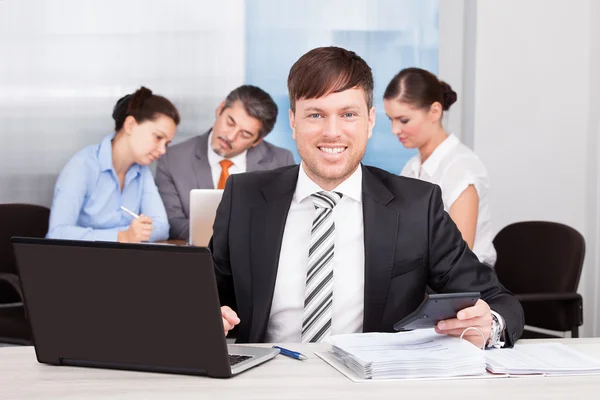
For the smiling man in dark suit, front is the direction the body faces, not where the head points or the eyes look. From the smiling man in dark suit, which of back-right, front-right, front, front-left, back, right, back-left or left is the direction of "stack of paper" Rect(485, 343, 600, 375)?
front-left

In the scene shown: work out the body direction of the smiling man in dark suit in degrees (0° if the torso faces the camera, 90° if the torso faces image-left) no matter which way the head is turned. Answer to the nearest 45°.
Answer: approximately 0°

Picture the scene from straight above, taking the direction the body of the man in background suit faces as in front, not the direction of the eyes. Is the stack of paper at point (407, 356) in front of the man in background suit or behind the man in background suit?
in front

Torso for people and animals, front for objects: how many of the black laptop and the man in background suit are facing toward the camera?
1

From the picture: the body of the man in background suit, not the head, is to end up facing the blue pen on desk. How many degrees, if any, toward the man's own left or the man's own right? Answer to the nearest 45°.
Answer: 0° — they already face it

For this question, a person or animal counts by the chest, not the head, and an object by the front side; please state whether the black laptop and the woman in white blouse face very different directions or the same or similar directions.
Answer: very different directions

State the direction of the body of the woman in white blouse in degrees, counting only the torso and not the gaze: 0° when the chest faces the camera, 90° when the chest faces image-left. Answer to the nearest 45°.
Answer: approximately 45°

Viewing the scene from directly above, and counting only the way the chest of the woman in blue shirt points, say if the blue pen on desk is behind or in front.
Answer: in front

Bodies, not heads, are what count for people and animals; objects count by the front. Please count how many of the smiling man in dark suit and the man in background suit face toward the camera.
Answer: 2

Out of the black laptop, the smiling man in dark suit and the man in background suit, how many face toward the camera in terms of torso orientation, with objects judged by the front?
2

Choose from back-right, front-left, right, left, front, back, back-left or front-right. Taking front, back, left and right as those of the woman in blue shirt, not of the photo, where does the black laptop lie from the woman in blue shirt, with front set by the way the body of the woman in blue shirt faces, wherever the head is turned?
front-right

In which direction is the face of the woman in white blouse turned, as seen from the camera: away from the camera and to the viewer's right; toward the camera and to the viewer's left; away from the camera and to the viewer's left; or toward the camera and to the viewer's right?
toward the camera and to the viewer's left

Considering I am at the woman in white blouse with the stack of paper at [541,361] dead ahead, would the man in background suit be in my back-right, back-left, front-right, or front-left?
back-right

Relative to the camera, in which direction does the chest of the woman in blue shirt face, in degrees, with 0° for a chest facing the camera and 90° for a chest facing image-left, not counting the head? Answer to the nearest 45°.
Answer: approximately 315°

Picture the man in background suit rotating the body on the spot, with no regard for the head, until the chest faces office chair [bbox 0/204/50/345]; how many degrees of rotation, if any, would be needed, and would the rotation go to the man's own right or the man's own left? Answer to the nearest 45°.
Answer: approximately 45° to the man's own right
